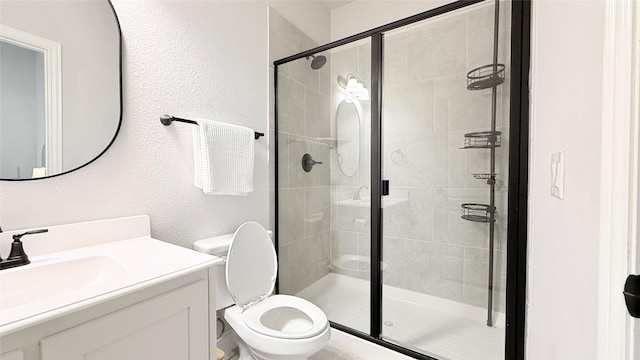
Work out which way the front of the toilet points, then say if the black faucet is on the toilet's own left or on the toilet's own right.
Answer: on the toilet's own right

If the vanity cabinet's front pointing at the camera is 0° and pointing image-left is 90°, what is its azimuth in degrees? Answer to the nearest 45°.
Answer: approximately 315°

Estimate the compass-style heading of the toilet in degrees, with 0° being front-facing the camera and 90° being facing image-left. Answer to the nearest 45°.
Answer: approximately 315°

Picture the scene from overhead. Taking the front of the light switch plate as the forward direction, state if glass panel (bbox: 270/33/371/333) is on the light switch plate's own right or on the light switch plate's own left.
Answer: on the light switch plate's own right

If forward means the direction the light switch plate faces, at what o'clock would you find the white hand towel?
The white hand towel is roughly at 1 o'clock from the light switch plate.

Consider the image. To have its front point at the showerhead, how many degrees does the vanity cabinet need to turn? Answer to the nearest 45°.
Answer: approximately 90° to its left

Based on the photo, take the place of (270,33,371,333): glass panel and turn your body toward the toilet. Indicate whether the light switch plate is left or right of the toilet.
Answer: left

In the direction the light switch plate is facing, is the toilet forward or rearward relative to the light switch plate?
forward

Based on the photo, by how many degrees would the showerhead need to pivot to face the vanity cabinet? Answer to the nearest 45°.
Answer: approximately 45° to its right

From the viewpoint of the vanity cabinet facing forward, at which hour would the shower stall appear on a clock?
The shower stall is roughly at 10 o'clock from the vanity cabinet.

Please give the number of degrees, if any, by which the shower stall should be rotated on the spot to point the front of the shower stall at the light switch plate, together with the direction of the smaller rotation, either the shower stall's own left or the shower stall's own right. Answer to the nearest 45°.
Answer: approximately 45° to the shower stall's own left
